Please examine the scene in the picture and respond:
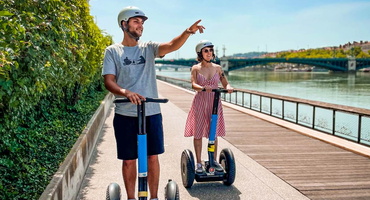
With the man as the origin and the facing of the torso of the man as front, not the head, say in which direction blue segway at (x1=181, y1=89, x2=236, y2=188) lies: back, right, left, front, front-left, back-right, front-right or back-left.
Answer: back-left

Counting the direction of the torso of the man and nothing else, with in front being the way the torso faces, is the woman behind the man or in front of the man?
behind
